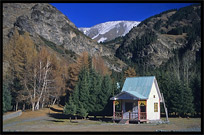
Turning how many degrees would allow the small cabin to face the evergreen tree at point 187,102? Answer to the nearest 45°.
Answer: approximately 180°

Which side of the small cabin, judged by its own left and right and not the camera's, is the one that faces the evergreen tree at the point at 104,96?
right

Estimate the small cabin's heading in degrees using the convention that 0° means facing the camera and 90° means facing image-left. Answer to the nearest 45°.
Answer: approximately 45°

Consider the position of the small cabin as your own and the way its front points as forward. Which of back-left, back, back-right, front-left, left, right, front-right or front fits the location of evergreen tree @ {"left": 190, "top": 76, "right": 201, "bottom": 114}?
back
